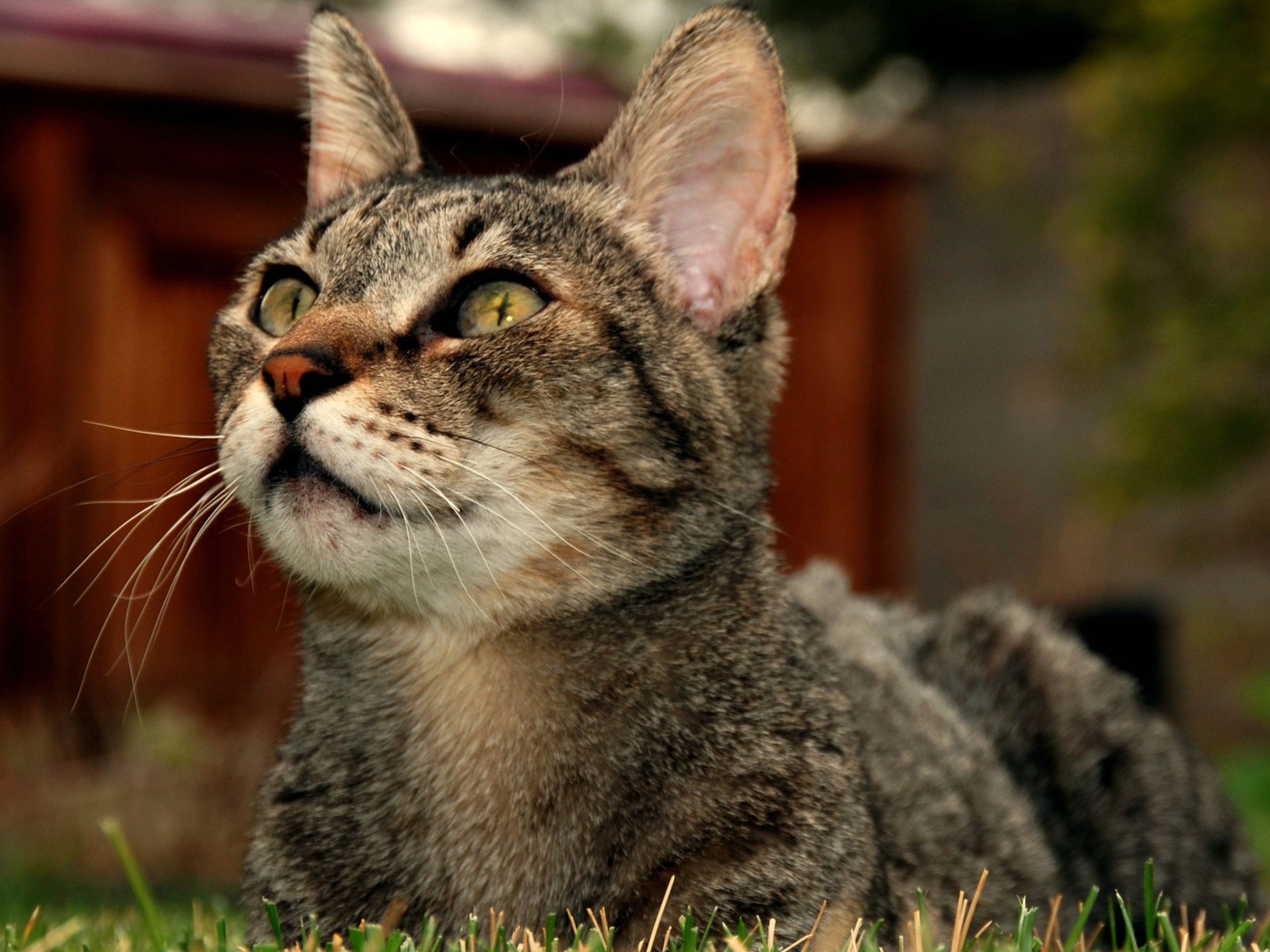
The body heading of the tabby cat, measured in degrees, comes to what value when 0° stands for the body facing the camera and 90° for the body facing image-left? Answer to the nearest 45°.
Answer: approximately 45°
